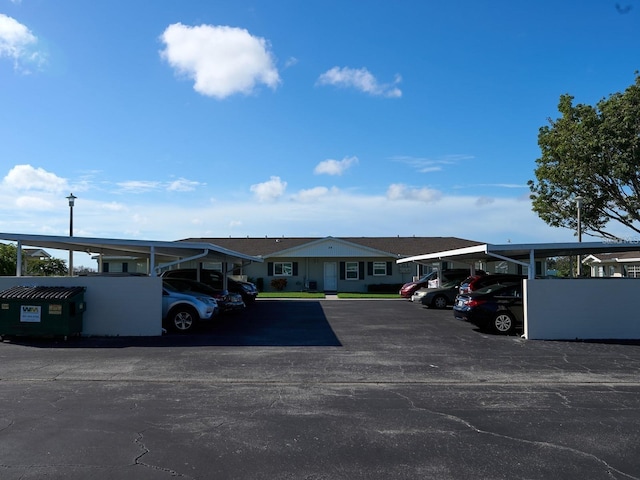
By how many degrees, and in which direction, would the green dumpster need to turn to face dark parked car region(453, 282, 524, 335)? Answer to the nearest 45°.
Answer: approximately 90° to its left

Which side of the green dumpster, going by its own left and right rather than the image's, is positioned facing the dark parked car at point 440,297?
left

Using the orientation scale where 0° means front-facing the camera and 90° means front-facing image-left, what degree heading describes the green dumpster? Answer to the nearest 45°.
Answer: approximately 0°

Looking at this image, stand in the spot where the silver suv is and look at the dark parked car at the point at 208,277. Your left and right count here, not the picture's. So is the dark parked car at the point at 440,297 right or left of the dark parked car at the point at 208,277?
right

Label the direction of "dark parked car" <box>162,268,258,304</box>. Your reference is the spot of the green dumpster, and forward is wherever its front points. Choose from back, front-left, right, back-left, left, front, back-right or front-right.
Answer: back-left

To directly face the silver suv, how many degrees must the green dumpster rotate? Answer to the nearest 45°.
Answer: approximately 90° to its left

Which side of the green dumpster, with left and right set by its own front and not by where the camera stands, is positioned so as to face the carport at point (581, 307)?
left

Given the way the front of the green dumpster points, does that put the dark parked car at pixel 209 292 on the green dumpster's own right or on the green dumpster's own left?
on the green dumpster's own left
